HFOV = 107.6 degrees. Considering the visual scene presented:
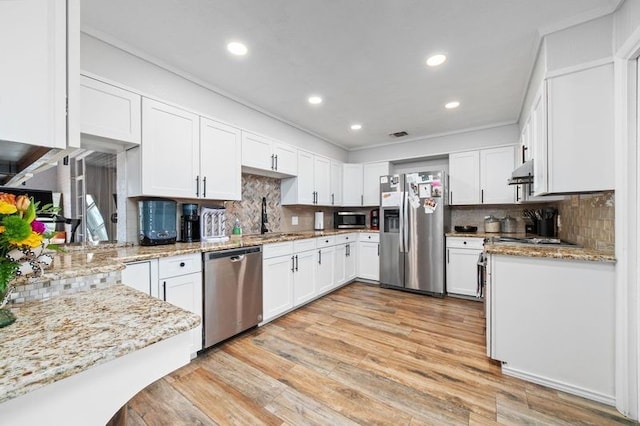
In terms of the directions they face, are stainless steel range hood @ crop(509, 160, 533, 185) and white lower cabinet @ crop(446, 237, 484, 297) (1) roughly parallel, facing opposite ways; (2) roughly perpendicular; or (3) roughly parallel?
roughly perpendicular

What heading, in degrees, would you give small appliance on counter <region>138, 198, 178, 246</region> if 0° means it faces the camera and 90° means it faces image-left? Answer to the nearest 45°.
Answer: approximately 315°

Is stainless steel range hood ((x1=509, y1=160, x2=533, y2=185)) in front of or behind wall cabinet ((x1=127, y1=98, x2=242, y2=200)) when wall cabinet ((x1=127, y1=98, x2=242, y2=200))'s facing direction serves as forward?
in front

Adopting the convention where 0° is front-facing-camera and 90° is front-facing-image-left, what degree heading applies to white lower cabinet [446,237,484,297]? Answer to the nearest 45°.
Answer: approximately 0°

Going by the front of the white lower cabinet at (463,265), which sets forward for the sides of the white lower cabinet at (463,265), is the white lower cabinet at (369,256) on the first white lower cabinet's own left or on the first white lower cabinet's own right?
on the first white lower cabinet's own right

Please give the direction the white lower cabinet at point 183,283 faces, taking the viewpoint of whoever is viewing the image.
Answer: facing the viewer and to the right of the viewer

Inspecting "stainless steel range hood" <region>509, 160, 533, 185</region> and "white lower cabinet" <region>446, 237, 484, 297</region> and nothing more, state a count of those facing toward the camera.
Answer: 1

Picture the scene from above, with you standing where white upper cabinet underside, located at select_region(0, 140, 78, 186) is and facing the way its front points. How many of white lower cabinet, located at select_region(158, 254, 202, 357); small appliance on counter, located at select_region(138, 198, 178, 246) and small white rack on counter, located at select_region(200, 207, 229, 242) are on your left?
3

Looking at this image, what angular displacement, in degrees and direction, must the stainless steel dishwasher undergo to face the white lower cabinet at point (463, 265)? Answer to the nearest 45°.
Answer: approximately 45° to its left

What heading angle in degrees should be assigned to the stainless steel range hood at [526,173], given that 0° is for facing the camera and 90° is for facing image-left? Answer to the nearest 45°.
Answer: approximately 90°

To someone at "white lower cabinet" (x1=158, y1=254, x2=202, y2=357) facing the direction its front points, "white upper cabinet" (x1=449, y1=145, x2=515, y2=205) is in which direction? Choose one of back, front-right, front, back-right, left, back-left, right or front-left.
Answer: front-left

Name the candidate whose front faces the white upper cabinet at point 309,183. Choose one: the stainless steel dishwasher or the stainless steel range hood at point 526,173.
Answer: the stainless steel range hood

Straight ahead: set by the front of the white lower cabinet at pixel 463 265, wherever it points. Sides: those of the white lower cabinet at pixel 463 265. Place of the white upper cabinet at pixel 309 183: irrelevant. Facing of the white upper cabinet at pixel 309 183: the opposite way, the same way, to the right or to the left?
to the left

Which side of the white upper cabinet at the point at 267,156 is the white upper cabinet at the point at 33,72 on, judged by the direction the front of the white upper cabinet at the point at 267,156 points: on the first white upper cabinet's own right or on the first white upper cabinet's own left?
on the first white upper cabinet's own right

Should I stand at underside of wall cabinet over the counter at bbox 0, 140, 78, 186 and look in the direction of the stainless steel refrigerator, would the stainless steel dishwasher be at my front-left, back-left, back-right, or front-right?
front-left

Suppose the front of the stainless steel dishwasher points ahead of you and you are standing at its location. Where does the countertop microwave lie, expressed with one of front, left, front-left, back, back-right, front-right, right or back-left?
left

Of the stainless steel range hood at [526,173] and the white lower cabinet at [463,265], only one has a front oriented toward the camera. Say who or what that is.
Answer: the white lower cabinet
